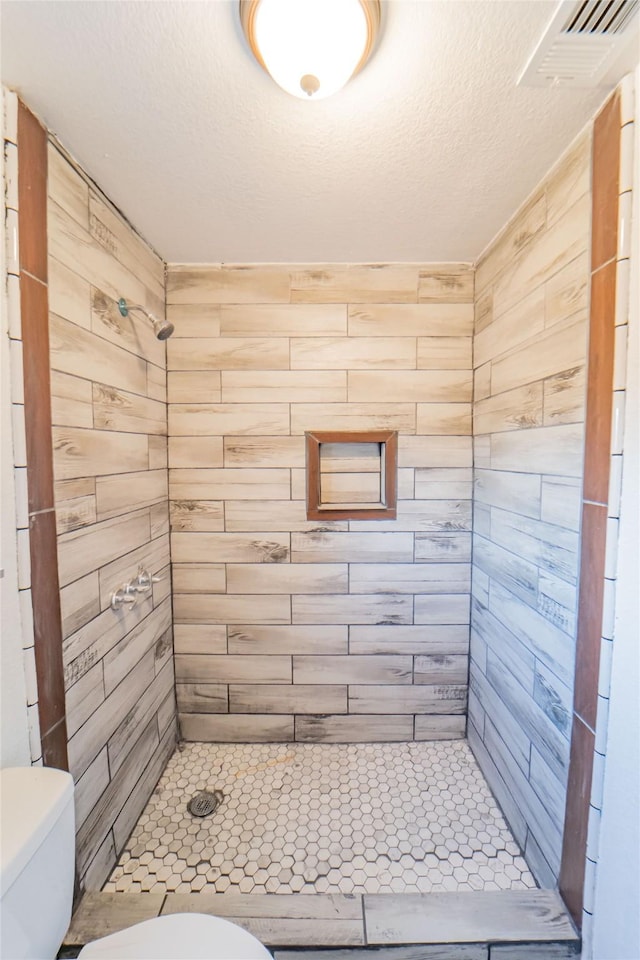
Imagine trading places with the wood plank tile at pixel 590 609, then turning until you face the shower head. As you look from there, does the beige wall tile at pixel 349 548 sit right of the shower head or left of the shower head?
right

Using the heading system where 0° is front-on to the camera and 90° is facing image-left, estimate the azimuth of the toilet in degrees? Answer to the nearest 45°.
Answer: approximately 270°

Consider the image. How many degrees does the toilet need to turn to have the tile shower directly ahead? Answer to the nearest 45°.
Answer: approximately 45° to its left

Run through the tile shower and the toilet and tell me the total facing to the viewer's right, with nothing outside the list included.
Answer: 1

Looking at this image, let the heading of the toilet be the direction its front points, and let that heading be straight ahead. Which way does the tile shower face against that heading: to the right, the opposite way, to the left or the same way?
to the right

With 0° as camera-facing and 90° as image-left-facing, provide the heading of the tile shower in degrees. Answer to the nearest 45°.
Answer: approximately 0°
